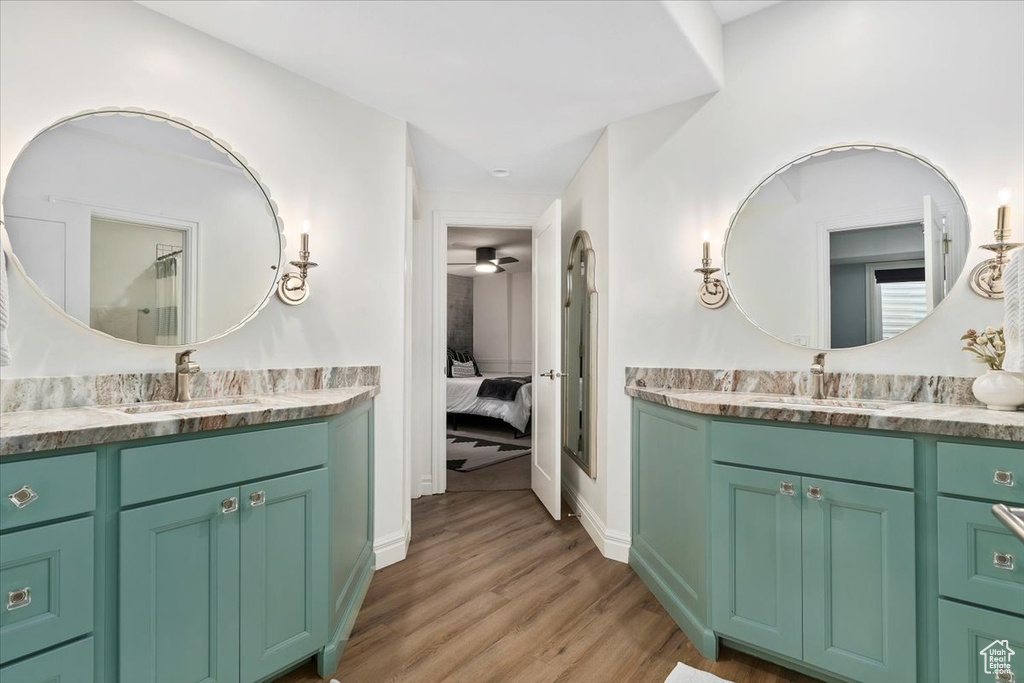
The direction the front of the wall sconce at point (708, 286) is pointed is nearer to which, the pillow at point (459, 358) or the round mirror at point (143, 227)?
the round mirror

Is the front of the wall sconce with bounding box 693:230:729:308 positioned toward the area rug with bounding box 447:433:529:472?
no

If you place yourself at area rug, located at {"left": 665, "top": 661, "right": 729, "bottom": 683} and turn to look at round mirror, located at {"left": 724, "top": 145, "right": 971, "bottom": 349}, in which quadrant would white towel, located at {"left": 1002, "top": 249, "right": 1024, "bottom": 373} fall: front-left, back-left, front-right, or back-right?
front-right

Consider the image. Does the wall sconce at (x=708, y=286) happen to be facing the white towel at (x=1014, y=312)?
no

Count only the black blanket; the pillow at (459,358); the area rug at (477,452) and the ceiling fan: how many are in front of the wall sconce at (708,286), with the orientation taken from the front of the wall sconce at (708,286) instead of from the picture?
0

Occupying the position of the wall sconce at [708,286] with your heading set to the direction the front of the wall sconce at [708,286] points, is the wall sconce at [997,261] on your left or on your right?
on your left

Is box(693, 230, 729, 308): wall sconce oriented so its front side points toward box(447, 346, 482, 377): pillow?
no

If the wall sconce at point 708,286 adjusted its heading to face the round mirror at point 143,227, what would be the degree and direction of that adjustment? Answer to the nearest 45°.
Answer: approximately 45° to its right

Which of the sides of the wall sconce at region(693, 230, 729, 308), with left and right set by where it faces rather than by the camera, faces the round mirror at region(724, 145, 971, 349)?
left

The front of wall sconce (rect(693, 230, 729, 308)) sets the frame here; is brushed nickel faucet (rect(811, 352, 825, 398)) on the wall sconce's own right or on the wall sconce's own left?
on the wall sconce's own left
